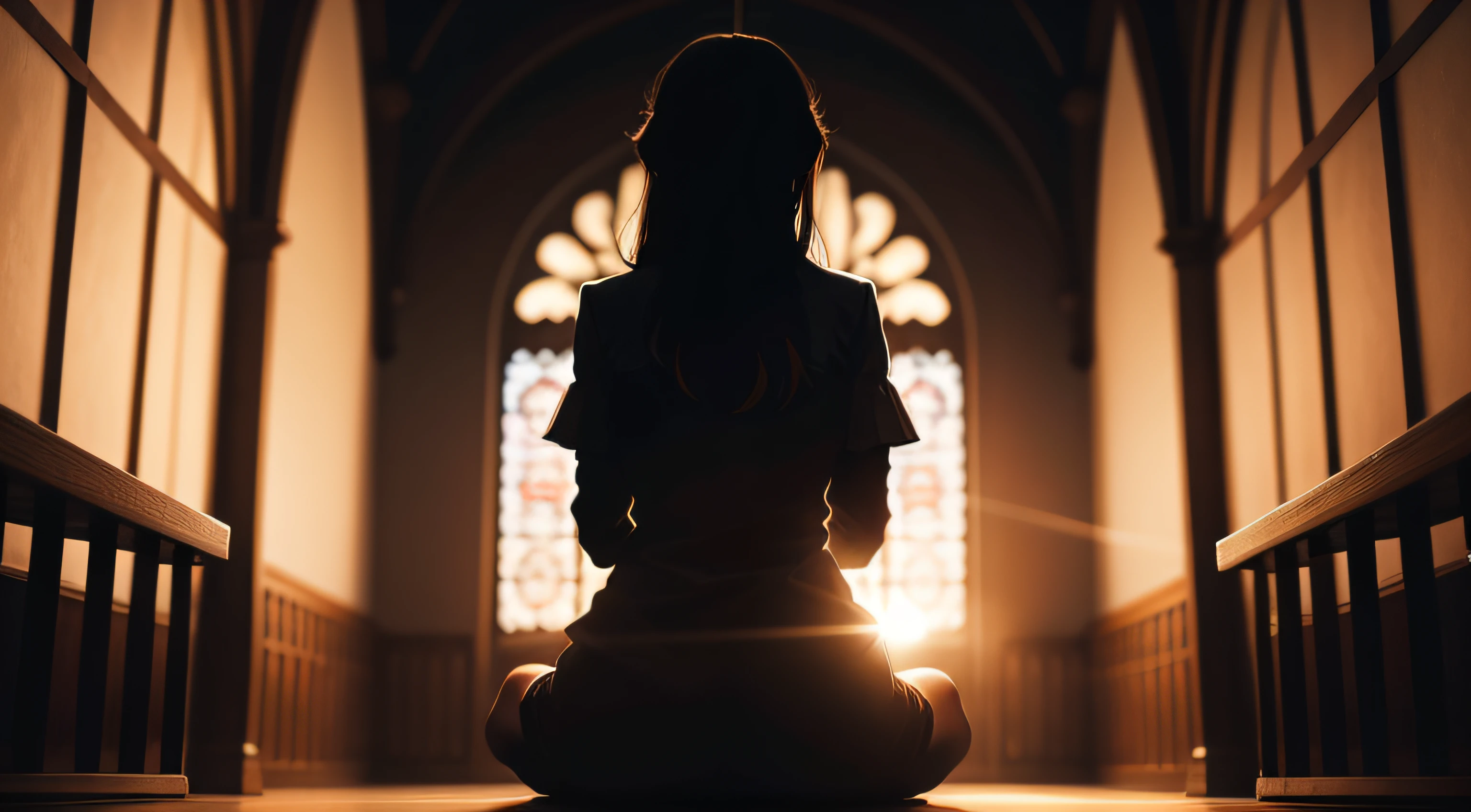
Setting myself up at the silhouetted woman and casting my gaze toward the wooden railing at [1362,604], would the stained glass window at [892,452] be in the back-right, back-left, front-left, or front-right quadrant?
front-left

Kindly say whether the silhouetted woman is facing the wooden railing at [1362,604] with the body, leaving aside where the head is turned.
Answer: no

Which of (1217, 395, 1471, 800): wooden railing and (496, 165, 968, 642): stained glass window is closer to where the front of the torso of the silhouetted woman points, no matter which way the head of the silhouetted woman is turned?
the stained glass window

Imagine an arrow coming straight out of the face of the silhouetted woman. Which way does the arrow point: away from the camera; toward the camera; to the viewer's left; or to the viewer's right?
away from the camera

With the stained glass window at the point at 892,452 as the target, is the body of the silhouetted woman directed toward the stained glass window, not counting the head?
yes

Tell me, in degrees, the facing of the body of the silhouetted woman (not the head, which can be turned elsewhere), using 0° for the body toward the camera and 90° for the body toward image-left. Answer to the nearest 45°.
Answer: approximately 180°
